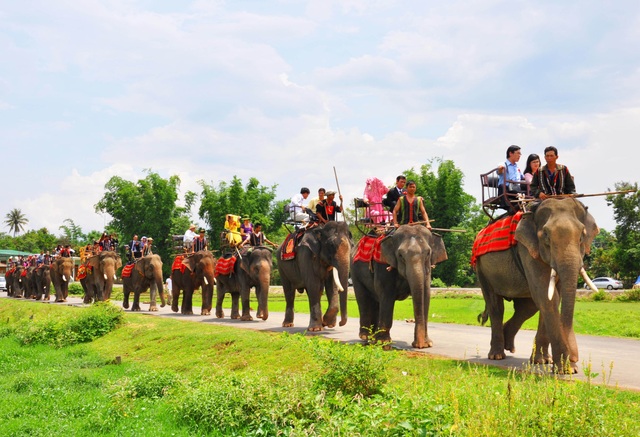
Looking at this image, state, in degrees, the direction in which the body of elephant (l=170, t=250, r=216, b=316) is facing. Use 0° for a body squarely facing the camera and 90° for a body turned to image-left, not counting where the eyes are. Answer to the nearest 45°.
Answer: approximately 315°

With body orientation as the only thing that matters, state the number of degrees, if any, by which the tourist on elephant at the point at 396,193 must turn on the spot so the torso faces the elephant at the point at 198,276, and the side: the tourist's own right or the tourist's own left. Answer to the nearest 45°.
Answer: approximately 180°

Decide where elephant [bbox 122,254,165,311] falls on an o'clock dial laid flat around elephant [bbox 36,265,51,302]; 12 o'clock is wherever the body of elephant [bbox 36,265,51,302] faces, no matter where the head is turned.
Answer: elephant [bbox 122,254,165,311] is roughly at 1 o'clock from elephant [bbox 36,265,51,302].

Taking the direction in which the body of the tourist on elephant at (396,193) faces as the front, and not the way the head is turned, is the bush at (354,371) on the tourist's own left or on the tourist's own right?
on the tourist's own right

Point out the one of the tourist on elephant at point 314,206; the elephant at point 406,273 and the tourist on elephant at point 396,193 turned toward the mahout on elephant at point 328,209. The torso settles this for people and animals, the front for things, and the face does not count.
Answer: the tourist on elephant at point 314,206

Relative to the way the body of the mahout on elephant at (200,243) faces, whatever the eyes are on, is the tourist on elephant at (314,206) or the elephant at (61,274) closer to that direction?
the tourist on elephant

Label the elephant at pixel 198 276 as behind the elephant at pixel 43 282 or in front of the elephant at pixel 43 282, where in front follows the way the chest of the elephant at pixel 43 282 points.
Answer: in front

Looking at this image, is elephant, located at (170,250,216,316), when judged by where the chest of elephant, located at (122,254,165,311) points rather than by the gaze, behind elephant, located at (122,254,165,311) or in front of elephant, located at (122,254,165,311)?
in front

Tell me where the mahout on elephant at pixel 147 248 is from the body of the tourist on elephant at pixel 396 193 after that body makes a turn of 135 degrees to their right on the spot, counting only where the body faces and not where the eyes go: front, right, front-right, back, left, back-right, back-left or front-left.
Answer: front-right
